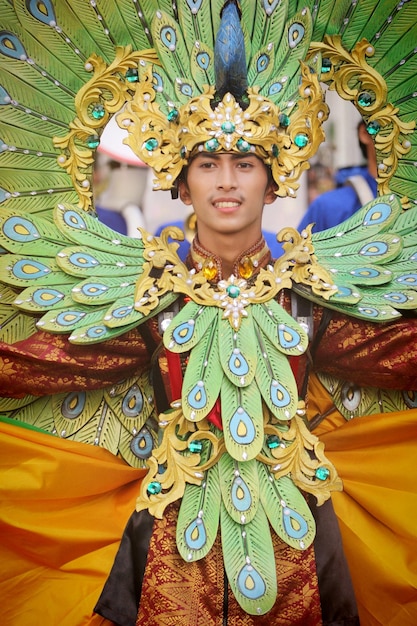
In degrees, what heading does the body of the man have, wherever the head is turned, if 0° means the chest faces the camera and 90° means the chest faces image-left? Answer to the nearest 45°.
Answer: approximately 0°
